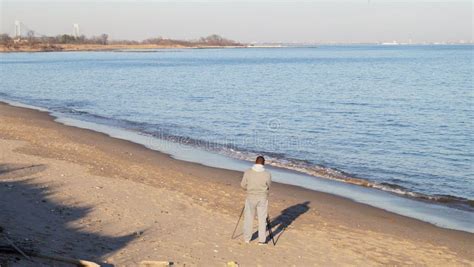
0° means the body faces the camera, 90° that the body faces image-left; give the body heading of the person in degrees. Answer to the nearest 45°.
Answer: approximately 180°
